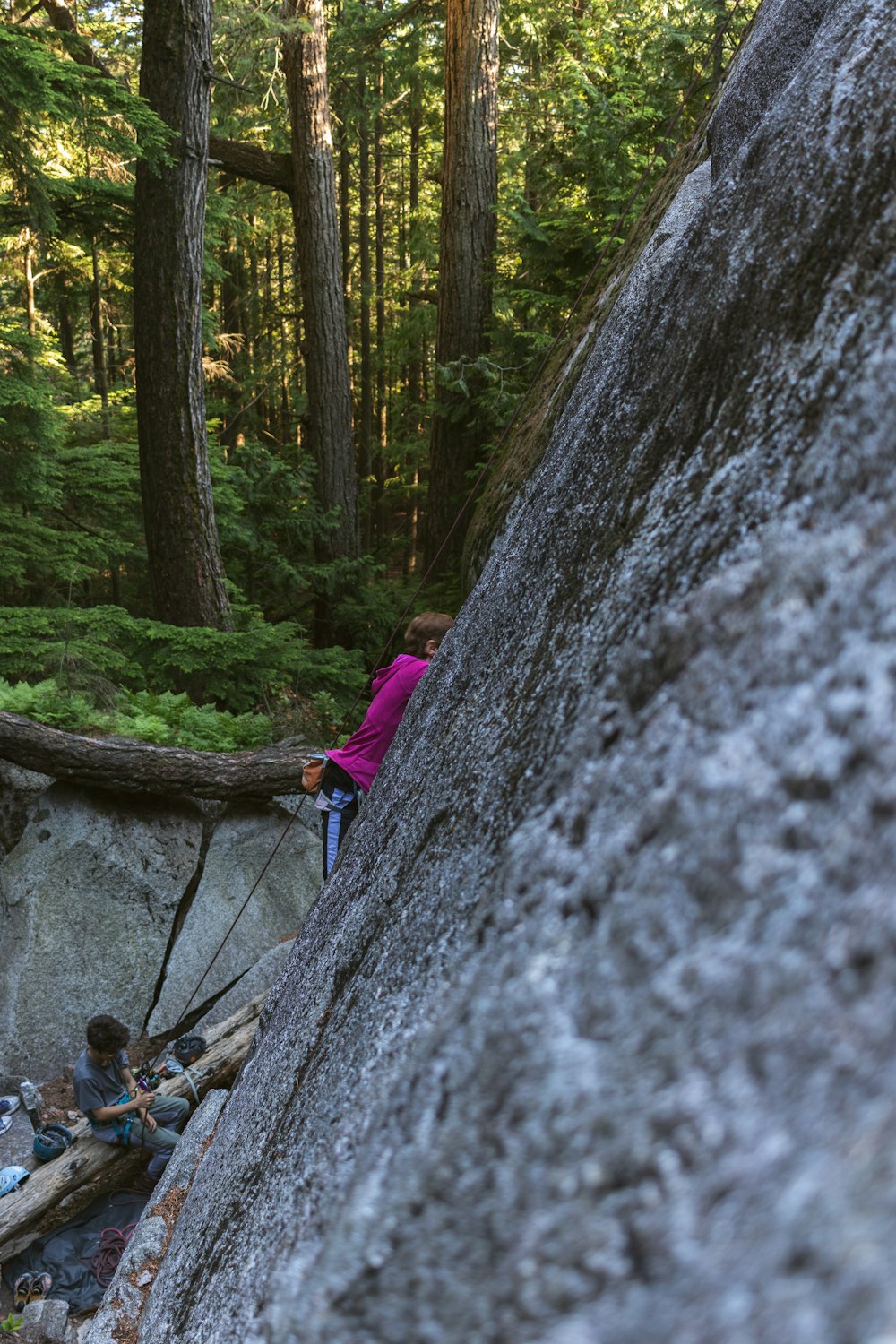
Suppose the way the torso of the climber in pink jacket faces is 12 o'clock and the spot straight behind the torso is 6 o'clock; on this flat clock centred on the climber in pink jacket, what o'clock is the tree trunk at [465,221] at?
The tree trunk is roughly at 10 o'clock from the climber in pink jacket.

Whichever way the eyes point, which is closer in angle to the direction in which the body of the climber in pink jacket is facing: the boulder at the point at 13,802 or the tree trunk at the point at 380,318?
the tree trunk

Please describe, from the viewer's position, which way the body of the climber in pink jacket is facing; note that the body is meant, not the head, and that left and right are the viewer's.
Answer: facing to the right of the viewer

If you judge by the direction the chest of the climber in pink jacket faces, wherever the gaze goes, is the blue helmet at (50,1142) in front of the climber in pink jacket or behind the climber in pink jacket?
behind

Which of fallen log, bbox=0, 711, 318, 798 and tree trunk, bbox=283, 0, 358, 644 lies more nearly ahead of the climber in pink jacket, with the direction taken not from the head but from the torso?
the tree trunk

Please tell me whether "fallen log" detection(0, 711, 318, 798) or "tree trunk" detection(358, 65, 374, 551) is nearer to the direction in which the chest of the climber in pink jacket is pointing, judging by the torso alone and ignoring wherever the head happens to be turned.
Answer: the tree trunk

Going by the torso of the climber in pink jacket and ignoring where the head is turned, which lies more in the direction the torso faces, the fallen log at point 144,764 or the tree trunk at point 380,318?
the tree trunk

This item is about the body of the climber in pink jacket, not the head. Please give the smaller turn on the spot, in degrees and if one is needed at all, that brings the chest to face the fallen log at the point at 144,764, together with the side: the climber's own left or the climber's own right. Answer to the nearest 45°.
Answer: approximately 135° to the climber's own left

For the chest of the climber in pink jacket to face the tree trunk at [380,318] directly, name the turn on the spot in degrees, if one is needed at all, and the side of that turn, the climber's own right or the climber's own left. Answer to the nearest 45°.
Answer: approximately 90° to the climber's own left

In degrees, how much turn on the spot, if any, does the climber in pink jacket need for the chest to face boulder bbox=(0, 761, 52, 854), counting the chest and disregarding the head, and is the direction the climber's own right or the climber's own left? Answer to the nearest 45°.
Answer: approximately 135° to the climber's own left

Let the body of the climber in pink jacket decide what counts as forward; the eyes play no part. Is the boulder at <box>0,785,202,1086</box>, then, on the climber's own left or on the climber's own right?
on the climber's own left

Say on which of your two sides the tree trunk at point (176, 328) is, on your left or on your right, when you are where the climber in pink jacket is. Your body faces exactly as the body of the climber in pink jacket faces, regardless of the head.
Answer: on your left
